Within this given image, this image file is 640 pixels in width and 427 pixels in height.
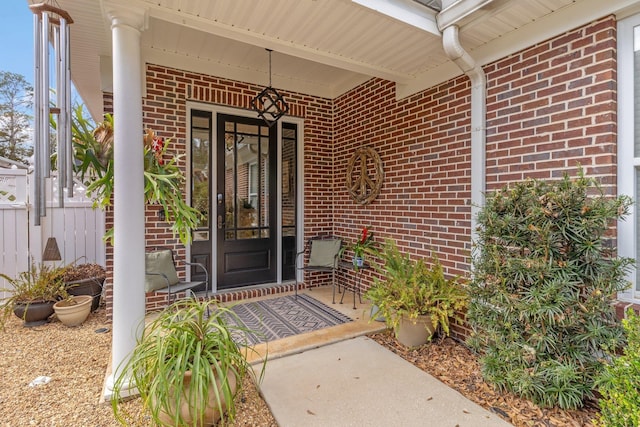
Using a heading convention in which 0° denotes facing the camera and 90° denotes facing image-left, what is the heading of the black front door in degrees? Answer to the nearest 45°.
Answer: approximately 315°

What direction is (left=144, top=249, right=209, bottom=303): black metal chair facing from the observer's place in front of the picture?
facing the viewer and to the right of the viewer

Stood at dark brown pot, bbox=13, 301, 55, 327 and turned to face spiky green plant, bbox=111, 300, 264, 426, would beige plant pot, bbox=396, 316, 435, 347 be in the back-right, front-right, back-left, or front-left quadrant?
front-left

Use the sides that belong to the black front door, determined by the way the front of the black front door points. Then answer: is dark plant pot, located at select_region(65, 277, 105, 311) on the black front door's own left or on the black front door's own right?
on the black front door's own right

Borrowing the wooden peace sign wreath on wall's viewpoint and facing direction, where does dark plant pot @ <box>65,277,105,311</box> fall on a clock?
The dark plant pot is roughly at 1 o'clock from the wooden peace sign wreath on wall.

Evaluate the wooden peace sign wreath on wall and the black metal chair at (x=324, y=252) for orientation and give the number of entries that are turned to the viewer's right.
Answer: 0

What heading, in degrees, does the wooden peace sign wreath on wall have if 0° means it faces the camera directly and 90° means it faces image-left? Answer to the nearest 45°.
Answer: approximately 45°

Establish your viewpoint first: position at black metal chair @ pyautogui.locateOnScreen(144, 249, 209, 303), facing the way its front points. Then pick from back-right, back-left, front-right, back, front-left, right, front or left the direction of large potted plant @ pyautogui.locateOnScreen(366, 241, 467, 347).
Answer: front

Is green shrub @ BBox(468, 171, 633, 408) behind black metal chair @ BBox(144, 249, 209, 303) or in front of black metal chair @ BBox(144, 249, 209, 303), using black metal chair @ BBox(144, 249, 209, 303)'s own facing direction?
in front

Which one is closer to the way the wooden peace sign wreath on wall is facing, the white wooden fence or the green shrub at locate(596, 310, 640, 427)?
the white wooden fence

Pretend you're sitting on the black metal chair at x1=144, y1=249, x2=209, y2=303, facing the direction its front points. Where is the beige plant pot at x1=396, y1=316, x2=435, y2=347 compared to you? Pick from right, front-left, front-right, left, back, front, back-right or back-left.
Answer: front

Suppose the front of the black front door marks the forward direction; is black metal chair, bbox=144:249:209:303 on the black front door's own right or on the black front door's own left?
on the black front door's own right

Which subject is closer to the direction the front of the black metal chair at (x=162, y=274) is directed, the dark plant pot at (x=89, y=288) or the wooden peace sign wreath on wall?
the wooden peace sign wreath on wall

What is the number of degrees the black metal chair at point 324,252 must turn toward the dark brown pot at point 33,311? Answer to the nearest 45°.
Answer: approximately 45° to its right

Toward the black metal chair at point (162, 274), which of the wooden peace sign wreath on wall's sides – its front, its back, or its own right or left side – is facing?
front
